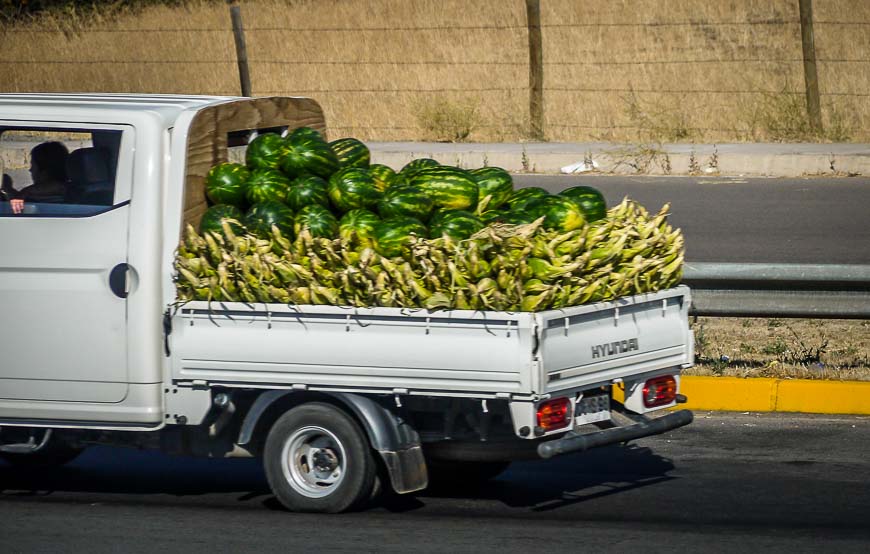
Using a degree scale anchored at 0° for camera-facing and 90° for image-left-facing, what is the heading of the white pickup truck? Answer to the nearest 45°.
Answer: approximately 135°

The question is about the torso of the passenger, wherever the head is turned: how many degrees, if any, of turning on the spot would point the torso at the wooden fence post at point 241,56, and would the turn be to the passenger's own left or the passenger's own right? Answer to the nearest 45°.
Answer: approximately 45° to the passenger's own right

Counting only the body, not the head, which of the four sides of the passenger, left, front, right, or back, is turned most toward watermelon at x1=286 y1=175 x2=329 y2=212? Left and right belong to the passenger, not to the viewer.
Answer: back

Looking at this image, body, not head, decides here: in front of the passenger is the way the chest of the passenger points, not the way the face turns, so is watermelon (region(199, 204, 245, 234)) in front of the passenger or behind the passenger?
behind

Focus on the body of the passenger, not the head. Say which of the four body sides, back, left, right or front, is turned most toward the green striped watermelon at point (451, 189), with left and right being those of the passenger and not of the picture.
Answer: back

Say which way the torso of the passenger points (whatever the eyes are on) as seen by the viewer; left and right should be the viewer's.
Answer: facing away from the viewer and to the left of the viewer

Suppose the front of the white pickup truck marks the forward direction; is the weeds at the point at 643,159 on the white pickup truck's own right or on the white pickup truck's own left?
on the white pickup truck's own right

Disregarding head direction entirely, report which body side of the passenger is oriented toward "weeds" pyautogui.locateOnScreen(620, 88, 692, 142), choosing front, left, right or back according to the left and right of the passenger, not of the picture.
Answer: right

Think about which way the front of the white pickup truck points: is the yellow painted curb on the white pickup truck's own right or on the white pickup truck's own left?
on the white pickup truck's own right
